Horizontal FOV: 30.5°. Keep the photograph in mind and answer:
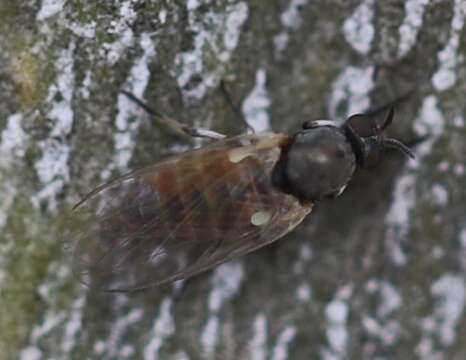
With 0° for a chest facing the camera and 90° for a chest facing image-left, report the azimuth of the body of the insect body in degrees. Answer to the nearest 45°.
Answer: approximately 270°
